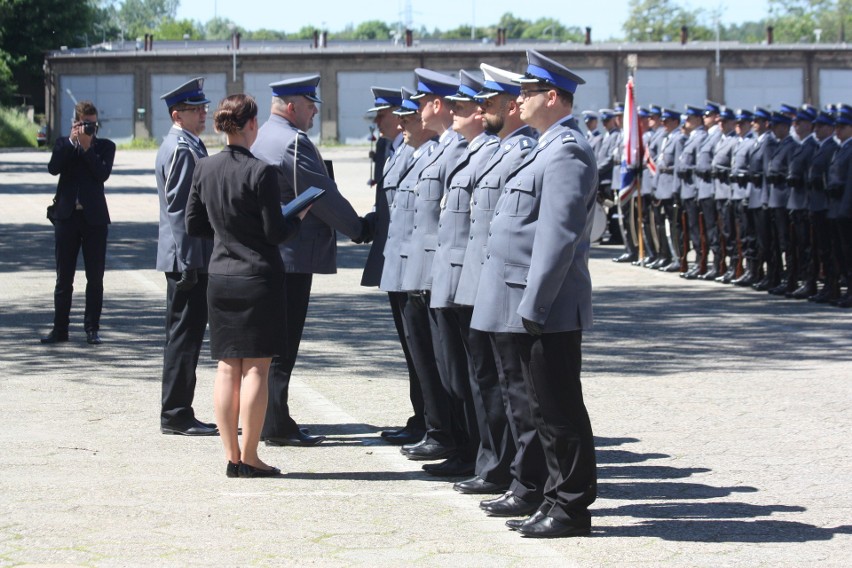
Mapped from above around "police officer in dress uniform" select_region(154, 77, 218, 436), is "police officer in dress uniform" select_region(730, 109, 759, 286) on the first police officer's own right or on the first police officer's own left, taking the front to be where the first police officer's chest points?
on the first police officer's own left

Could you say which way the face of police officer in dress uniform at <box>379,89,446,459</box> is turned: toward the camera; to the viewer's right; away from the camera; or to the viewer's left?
to the viewer's left

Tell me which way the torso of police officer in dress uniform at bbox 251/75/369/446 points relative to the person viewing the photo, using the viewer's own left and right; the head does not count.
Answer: facing to the right of the viewer

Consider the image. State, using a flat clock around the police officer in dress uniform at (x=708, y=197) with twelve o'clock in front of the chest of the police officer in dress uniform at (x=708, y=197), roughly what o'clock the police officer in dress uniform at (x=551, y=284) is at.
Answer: the police officer in dress uniform at (x=551, y=284) is roughly at 9 o'clock from the police officer in dress uniform at (x=708, y=197).

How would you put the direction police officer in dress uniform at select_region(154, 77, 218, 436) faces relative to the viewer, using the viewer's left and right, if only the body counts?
facing to the right of the viewer

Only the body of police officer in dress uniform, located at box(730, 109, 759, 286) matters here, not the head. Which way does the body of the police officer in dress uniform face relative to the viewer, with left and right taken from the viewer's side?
facing to the left of the viewer

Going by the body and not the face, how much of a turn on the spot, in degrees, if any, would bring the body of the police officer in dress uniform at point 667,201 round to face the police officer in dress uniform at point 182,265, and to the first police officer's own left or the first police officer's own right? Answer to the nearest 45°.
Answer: approximately 90° to the first police officer's own left

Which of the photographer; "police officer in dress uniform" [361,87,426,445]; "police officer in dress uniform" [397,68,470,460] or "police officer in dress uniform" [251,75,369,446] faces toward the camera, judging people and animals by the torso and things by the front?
the photographer

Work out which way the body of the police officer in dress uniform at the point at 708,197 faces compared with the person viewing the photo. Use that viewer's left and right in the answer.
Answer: facing to the left of the viewer

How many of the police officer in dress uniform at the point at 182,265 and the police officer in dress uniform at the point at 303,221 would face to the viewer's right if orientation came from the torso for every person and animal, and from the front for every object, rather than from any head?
2

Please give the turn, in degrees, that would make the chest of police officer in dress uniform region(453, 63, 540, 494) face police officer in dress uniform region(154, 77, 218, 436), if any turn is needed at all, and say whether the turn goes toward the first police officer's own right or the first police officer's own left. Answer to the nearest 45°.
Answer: approximately 45° to the first police officer's own right

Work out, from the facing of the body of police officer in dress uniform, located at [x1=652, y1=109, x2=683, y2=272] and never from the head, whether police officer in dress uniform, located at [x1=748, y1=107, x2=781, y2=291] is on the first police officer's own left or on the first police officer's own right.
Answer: on the first police officer's own left

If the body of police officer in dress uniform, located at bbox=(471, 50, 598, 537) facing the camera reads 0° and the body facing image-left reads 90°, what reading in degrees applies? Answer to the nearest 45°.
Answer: approximately 90°
